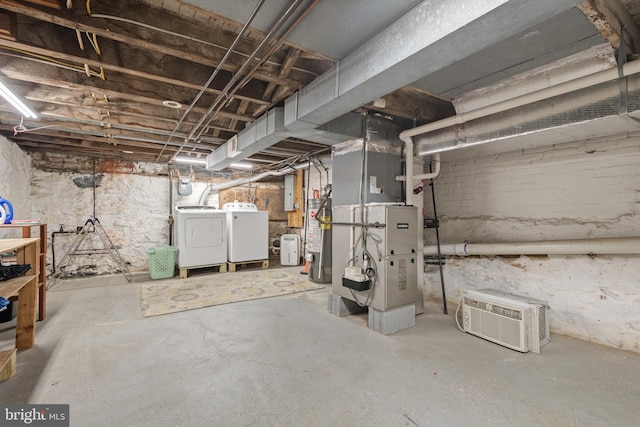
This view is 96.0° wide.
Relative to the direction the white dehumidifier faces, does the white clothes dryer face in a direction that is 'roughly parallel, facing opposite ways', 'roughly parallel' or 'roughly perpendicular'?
roughly parallel

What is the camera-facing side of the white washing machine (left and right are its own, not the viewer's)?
front

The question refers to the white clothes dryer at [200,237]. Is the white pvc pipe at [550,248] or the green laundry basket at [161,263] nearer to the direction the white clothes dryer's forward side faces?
the white pvc pipe

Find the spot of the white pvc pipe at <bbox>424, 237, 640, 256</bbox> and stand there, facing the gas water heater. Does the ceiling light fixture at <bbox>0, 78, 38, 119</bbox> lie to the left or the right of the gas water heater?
left

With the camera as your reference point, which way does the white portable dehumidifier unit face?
facing the viewer

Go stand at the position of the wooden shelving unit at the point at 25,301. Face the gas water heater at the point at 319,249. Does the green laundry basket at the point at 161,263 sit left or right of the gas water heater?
left

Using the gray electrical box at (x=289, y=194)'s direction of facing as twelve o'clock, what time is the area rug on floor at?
The area rug on floor is roughly at 1 o'clock from the gray electrical box.

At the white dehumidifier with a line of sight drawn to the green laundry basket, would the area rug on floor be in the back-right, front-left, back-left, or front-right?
front-left

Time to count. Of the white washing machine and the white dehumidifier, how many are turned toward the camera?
2

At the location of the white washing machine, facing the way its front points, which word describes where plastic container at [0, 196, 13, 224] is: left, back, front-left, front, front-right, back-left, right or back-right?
front-right

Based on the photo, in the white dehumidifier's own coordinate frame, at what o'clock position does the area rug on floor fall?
The area rug on floor is roughly at 1 o'clock from the white dehumidifier.

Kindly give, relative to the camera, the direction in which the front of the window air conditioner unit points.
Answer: facing the viewer and to the left of the viewer

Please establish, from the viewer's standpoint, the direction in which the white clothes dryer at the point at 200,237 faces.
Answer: facing the viewer

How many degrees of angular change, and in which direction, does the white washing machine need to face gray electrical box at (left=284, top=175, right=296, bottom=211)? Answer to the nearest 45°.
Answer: approximately 135° to its left

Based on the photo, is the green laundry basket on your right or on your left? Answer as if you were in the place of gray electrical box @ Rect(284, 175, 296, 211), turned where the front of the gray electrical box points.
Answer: on your right

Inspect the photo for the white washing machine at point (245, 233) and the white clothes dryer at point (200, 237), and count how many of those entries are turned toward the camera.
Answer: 2
